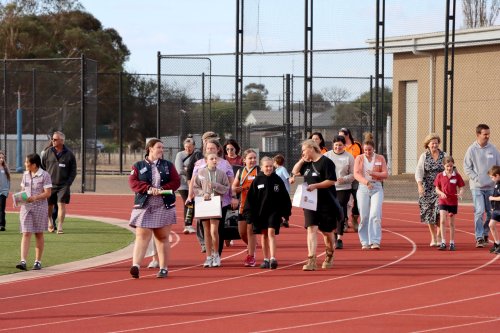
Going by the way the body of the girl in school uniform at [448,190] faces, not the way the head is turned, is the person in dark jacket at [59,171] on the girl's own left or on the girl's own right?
on the girl's own right

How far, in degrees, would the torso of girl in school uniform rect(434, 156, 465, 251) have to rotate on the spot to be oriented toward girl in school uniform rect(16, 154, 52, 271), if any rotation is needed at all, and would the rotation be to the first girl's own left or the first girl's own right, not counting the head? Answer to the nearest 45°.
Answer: approximately 45° to the first girl's own right

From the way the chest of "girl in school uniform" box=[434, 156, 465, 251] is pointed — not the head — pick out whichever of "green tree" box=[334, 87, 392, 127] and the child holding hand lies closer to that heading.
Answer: the child holding hand

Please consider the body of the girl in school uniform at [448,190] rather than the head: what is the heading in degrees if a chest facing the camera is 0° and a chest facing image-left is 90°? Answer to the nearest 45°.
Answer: approximately 0°

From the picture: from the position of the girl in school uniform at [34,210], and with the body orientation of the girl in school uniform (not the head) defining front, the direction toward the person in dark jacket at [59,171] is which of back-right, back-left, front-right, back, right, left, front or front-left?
back-right

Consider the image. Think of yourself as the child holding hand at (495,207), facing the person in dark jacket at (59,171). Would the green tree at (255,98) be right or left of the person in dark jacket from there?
right

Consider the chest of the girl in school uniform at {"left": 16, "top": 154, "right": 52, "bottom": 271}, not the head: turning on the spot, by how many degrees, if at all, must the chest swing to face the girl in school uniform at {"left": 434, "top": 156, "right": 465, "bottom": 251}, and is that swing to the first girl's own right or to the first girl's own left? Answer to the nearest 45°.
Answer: approximately 135° to the first girl's own left

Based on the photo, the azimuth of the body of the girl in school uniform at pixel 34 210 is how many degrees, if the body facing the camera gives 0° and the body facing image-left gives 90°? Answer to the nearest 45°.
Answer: approximately 45°
